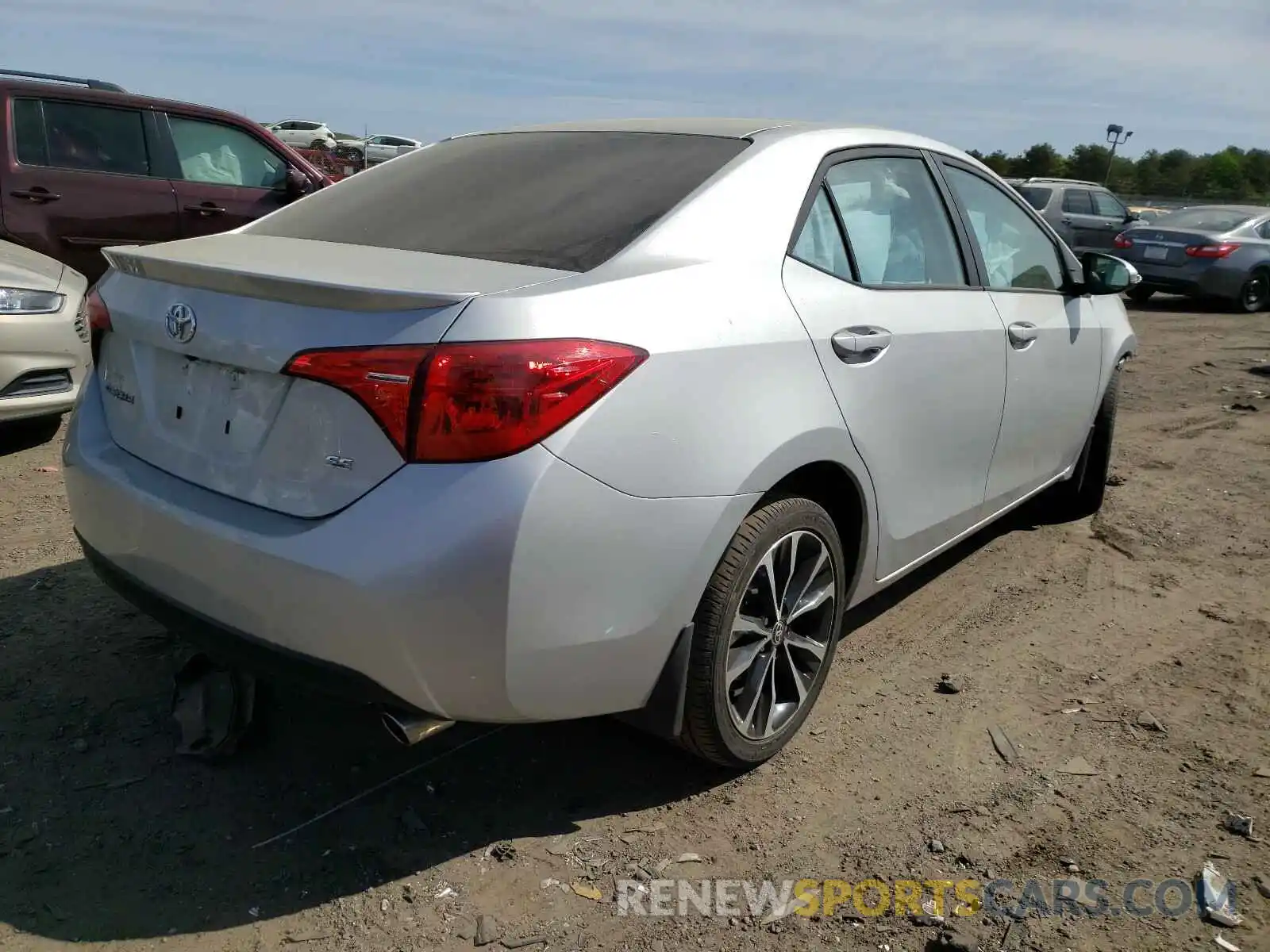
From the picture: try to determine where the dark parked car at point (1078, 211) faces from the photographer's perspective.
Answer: facing away from the viewer and to the right of the viewer

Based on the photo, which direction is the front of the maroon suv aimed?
to the viewer's right

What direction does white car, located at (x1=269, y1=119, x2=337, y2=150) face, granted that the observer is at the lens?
facing to the left of the viewer

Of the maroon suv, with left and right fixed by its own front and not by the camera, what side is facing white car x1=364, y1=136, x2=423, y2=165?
left

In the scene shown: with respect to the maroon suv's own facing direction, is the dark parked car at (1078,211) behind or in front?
in front

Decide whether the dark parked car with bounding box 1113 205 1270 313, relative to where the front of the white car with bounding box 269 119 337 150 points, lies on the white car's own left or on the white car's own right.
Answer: on the white car's own left

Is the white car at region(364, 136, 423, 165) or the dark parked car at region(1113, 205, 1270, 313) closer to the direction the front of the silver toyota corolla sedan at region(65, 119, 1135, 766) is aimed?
the dark parked car

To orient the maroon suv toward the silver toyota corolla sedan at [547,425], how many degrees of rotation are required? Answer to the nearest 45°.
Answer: approximately 90° to its right

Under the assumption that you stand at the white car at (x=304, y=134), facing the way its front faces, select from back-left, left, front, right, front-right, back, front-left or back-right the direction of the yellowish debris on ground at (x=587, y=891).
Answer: left

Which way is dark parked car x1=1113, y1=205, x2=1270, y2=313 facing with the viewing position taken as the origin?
facing away from the viewer and to the right of the viewer

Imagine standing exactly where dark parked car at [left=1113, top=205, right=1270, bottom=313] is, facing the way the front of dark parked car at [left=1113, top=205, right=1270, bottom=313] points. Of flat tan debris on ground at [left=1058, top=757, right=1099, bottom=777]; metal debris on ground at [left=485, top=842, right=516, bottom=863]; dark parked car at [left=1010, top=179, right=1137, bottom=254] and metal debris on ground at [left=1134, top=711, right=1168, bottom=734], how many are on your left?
1

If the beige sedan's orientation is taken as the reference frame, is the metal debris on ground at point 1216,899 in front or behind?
in front
